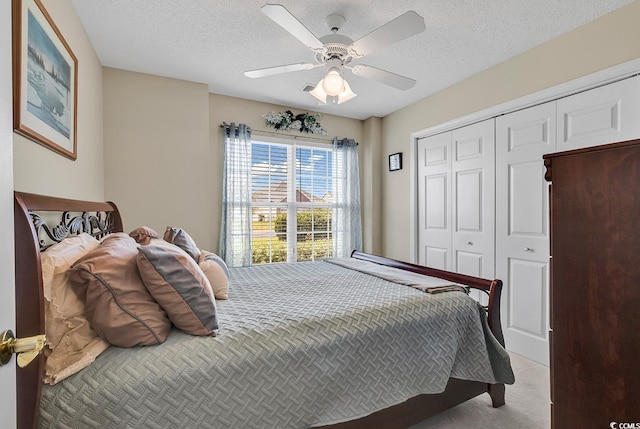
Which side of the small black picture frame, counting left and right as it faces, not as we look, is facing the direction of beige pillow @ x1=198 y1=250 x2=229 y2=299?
front

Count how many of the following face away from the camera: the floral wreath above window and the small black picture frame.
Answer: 0

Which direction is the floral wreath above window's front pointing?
toward the camera

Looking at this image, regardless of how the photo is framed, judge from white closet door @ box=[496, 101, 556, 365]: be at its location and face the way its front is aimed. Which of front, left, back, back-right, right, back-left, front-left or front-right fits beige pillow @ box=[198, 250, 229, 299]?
front

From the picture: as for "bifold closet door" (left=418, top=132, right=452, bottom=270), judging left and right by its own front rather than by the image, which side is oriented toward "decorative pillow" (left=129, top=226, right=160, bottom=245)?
front

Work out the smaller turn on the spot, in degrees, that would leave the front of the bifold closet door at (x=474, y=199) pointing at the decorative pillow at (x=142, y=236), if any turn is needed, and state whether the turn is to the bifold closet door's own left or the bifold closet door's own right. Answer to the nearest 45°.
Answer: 0° — it already faces it

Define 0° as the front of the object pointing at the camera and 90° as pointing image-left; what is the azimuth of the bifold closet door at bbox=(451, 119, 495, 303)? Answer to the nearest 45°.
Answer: approximately 45°

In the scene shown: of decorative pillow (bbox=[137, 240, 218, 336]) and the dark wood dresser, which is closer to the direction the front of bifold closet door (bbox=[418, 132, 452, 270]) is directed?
the decorative pillow

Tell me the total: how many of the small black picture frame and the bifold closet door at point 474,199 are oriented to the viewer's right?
0

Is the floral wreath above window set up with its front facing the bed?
yes

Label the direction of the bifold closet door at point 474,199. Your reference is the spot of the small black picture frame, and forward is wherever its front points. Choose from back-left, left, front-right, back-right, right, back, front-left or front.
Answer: left

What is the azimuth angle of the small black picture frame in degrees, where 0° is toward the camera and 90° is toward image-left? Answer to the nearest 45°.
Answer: approximately 45°

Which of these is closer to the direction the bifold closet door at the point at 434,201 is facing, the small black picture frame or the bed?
the bed

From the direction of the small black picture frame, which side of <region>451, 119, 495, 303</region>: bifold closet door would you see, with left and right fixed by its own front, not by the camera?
right
